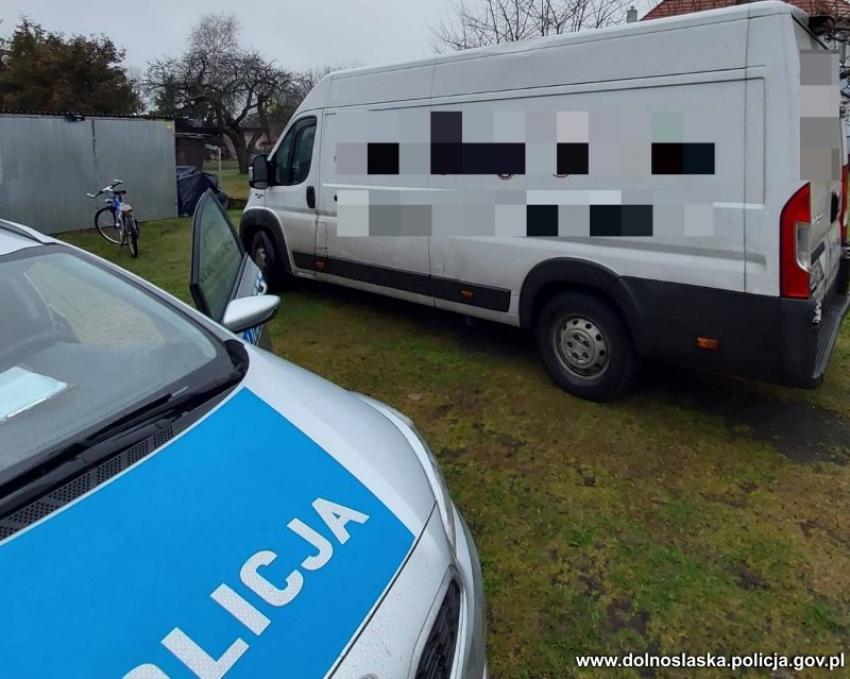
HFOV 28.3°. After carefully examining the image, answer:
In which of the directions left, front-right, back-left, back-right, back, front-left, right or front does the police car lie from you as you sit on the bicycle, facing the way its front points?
back-left

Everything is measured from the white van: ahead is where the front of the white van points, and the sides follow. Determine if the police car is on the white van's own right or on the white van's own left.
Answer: on the white van's own left

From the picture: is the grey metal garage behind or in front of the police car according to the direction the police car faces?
behind

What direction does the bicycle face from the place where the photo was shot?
facing away from the viewer and to the left of the viewer

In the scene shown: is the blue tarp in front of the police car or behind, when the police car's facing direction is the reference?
behind

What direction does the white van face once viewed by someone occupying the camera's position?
facing away from the viewer and to the left of the viewer

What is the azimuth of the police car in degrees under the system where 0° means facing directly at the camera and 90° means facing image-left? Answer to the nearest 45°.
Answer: approximately 315°

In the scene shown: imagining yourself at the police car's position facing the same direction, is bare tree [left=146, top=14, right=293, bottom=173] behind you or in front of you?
behind
